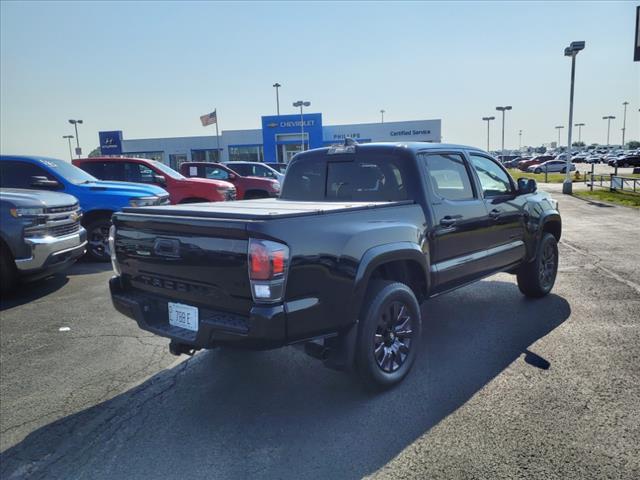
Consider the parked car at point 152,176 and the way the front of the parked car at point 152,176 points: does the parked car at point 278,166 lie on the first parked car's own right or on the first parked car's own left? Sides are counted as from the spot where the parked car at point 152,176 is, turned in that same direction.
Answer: on the first parked car's own left

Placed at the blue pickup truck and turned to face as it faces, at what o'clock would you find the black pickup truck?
The black pickup truck is roughly at 1 o'clock from the blue pickup truck.

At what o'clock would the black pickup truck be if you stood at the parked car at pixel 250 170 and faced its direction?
The black pickup truck is roughly at 3 o'clock from the parked car.

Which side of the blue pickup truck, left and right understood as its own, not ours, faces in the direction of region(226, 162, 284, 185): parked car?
left

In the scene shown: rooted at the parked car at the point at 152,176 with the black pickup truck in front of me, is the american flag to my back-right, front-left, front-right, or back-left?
back-left

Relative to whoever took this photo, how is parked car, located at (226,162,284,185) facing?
facing to the right of the viewer

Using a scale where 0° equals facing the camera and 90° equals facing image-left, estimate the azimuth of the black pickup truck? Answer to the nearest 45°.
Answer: approximately 225°
